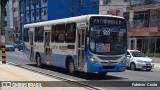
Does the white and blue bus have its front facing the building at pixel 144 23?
no

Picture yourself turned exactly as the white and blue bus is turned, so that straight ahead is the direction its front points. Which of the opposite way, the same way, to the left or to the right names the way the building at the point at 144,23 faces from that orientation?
to the right

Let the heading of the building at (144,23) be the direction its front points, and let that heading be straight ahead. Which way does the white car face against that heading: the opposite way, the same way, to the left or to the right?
to the left

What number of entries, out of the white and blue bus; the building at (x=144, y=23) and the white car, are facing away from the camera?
0

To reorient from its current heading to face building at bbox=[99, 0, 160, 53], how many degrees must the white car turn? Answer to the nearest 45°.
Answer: approximately 135° to its left

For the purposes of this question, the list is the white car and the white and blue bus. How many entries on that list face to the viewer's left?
0

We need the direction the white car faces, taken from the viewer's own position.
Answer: facing the viewer and to the right of the viewer

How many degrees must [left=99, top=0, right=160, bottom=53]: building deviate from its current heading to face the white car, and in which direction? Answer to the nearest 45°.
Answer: approximately 45° to its left

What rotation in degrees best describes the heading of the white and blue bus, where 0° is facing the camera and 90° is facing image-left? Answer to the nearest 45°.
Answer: approximately 315°

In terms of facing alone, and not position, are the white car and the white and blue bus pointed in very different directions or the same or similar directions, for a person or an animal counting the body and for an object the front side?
same or similar directions

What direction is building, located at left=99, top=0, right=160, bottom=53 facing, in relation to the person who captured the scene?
facing the viewer and to the left of the viewer

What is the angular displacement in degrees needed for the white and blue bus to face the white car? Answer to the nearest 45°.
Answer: approximately 90° to its left

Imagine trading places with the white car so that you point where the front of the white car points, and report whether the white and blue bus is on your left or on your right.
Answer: on your right
